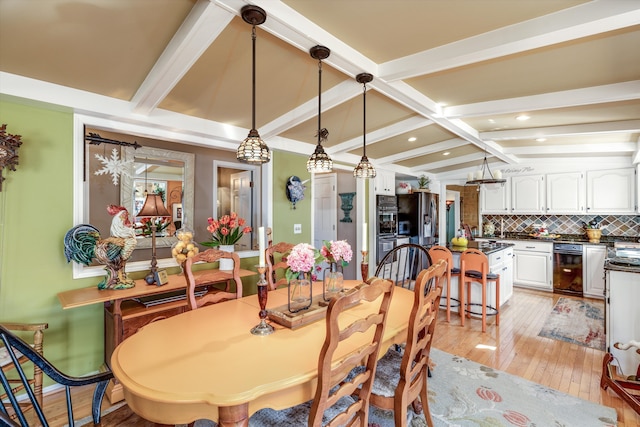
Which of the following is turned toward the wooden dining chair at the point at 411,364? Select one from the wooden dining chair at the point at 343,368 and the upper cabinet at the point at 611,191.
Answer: the upper cabinet

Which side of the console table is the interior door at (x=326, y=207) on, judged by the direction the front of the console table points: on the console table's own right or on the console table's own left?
on the console table's own left

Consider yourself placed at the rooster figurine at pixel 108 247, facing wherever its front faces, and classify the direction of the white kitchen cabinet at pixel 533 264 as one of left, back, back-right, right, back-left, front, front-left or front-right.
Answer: front

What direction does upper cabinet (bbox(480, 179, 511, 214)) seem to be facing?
toward the camera

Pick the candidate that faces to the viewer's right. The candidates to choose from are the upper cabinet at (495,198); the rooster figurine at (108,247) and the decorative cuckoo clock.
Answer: the rooster figurine

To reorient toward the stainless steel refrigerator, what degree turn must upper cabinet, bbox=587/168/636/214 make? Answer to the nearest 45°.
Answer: approximately 45° to its right

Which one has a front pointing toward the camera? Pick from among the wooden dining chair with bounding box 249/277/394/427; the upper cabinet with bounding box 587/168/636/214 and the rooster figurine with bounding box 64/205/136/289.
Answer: the upper cabinet

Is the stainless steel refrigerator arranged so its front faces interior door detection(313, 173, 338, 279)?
no

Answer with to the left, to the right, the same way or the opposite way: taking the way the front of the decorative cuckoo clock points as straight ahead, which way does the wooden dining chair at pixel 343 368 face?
the opposite way

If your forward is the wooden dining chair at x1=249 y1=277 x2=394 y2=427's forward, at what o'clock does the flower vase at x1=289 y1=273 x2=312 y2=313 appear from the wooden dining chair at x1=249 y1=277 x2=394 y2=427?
The flower vase is roughly at 1 o'clock from the wooden dining chair.

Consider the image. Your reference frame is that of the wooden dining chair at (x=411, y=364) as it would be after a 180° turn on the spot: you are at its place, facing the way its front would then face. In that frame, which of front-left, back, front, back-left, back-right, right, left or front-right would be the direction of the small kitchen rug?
left

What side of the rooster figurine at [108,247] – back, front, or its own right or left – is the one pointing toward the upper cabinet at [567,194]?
front

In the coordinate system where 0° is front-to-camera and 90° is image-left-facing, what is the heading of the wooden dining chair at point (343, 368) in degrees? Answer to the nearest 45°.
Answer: approximately 135°

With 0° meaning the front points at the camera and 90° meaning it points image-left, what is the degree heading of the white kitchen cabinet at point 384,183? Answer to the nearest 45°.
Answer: approximately 315°
